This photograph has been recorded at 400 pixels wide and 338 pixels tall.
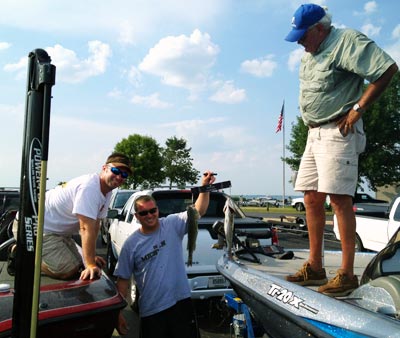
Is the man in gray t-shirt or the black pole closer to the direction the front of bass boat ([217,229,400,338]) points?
the man in gray t-shirt

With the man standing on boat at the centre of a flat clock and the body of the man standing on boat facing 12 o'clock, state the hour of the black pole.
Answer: The black pole is roughly at 12 o'clock from the man standing on boat.

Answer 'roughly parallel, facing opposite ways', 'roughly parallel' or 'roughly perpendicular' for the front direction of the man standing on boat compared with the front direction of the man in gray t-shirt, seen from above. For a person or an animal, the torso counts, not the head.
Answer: roughly perpendicular

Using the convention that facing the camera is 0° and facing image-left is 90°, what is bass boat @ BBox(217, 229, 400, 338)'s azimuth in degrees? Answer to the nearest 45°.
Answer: approximately 135°

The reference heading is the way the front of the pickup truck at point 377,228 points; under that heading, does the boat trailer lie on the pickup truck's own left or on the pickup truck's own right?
on the pickup truck's own right

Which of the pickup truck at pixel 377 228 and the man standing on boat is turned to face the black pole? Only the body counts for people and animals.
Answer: the man standing on boat

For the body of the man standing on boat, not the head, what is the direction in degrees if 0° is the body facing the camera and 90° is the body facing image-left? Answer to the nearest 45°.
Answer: approximately 45°

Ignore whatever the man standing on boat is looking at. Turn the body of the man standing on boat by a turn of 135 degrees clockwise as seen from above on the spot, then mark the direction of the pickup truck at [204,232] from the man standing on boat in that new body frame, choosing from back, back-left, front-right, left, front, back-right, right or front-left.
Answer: front-left
